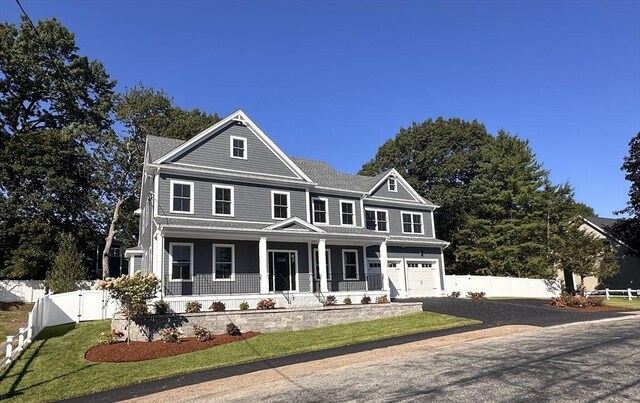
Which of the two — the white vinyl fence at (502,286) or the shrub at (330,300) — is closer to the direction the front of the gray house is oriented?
the shrub

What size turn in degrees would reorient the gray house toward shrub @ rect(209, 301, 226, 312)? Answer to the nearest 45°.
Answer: approximately 45° to its right

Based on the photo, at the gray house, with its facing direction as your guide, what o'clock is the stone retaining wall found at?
The stone retaining wall is roughly at 1 o'clock from the gray house.

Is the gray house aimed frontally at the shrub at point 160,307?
no

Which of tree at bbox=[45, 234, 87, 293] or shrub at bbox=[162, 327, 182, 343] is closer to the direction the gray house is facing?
the shrub

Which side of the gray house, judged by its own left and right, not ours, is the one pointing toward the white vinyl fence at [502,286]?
left

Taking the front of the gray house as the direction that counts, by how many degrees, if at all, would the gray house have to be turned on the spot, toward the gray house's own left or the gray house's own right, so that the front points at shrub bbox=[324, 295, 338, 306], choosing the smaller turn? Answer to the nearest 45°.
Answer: approximately 45° to the gray house's own left

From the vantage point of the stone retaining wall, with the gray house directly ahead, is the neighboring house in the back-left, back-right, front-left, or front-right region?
front-right

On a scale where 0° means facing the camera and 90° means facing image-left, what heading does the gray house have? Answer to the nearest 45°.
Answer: approximately 315°

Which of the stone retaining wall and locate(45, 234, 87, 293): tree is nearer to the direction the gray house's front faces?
the stone retaining wall

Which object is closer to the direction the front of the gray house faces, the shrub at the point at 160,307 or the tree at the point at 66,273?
the shrub

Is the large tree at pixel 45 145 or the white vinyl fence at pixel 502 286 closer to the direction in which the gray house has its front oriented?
the white vinyl fence
